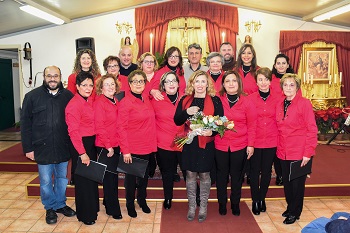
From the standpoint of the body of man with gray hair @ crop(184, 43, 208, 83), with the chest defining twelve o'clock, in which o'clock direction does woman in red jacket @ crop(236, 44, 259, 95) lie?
The woman in red jacket is roughly at 9 o'clock from the man with gray hair.

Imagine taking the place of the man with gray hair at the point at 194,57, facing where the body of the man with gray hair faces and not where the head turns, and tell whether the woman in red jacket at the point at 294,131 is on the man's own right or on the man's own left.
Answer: on the man's own left

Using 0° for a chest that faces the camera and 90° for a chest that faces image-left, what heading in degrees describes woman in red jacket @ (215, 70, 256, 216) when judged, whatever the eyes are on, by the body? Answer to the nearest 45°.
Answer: approximately 0°
